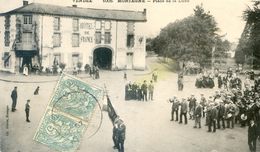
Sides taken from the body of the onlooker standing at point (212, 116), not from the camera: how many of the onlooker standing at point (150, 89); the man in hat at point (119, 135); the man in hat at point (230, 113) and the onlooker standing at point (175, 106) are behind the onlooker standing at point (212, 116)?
1

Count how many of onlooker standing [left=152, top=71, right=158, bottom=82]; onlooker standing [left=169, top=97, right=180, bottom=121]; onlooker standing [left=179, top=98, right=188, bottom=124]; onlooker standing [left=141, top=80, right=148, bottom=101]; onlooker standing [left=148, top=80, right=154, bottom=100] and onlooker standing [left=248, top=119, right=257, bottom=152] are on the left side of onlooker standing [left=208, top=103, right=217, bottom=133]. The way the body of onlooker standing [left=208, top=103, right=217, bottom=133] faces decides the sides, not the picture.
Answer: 1

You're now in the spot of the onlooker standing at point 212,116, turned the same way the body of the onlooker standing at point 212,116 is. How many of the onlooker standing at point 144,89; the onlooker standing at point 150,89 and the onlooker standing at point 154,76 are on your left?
0

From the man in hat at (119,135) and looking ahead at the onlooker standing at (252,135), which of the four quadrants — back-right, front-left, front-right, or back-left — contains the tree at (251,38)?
front-left

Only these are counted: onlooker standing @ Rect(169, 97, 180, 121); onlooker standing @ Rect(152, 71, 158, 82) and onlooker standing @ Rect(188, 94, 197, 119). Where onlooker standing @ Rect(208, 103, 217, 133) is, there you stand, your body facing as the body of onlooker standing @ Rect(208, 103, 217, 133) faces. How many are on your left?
0

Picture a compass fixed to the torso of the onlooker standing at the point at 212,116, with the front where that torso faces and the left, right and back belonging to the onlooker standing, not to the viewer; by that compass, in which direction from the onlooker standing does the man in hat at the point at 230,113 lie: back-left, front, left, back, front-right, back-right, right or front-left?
back

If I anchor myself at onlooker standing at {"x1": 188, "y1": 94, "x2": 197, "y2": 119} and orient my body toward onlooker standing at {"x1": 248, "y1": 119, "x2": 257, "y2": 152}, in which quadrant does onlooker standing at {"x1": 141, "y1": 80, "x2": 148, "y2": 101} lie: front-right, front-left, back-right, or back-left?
back-right

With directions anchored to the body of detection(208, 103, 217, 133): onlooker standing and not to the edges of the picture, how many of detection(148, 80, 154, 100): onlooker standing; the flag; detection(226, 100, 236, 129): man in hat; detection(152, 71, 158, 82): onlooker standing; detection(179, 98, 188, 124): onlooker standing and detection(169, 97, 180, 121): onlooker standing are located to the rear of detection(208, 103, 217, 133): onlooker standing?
1

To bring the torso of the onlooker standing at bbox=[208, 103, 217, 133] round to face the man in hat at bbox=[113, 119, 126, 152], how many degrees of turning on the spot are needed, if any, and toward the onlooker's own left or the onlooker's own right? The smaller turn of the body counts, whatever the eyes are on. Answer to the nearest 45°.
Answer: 0° — they already face them

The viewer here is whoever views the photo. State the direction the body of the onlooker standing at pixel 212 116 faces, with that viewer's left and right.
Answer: facing the viewer and to the left of the viewer
